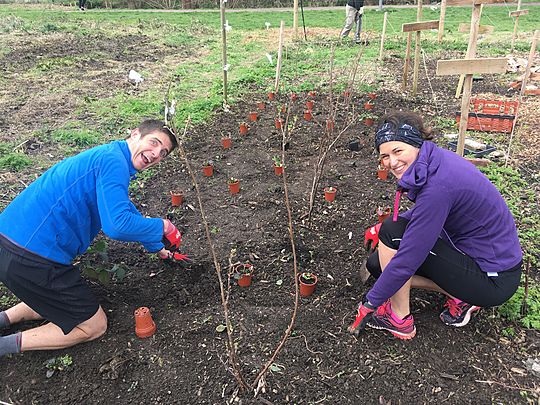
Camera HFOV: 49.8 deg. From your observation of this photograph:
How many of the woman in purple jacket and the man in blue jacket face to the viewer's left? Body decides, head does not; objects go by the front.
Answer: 1

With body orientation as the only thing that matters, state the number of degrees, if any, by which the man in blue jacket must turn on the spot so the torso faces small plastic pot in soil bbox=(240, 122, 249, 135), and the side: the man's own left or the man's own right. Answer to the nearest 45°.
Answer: approximately 45° to the man's own left

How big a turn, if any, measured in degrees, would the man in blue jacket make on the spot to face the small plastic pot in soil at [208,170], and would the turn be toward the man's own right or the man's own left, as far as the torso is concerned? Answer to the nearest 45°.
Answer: approximately 45° to the man's own left

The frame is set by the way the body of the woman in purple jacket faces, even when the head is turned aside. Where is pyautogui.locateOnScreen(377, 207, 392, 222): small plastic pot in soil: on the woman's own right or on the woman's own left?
on the woman's own right

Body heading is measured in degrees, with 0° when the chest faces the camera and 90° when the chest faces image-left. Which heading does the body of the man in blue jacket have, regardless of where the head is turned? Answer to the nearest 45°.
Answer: approximately 270°

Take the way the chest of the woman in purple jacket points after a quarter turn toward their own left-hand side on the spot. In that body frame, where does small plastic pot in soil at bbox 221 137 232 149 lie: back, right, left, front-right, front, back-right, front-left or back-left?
back-right

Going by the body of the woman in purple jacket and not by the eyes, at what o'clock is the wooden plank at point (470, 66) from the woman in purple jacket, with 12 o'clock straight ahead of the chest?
The wooden plank is roughly at 3 o'clock from the woman in purple jacket.

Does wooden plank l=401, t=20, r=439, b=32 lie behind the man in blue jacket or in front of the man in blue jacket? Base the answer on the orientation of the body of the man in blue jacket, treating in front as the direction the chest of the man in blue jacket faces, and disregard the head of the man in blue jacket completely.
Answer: in front

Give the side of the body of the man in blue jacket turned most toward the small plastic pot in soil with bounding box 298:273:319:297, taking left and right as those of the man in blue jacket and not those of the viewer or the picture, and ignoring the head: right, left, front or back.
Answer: front

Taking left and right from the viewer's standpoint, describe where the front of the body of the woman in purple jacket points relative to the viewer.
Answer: facing to the left of the viewer

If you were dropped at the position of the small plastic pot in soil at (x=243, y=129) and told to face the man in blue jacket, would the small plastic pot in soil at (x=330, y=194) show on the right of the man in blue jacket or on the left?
left

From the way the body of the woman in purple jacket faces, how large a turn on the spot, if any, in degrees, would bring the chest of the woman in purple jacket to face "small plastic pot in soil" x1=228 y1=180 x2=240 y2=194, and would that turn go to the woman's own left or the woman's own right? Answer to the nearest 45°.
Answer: approximately 45° to the woman's own right
